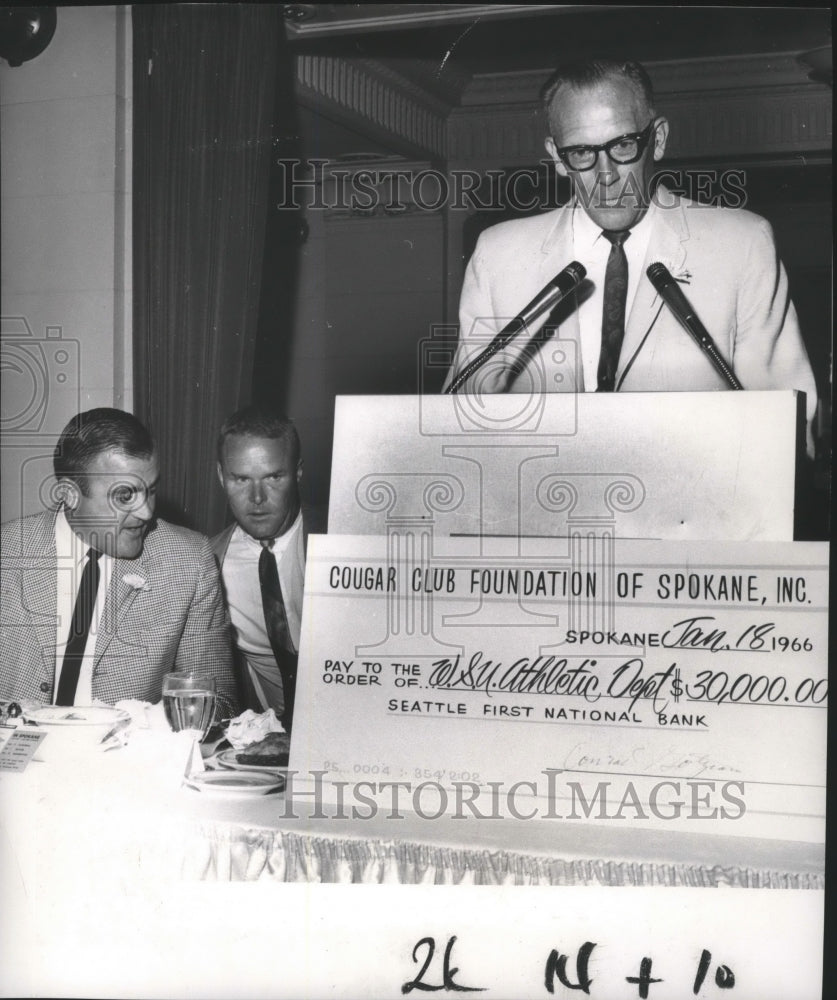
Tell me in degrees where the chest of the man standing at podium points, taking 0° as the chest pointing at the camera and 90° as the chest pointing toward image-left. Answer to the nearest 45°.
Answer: approximately 0°

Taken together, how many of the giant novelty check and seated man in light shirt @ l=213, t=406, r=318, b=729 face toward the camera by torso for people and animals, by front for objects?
2

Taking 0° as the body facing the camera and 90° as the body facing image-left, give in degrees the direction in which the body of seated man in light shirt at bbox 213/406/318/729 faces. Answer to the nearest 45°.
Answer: approximately 0°

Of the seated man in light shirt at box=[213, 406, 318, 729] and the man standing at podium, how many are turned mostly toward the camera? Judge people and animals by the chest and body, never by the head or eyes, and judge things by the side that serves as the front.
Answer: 2

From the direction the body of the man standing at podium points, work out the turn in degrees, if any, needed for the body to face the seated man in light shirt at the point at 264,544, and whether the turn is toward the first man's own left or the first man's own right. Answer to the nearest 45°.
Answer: approximately 90° to the first man's own right

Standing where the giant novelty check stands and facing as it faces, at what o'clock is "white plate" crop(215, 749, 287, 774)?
The white plate is roughly at 3 o'clock from the giant novelty check.
